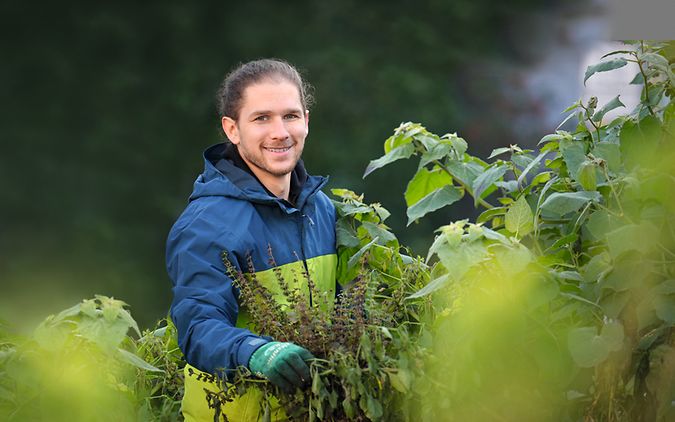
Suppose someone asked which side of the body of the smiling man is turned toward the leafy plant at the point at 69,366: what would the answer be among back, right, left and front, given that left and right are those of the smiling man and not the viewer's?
right

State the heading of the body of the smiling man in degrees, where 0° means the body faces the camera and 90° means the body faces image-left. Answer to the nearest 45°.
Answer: approximately 315°

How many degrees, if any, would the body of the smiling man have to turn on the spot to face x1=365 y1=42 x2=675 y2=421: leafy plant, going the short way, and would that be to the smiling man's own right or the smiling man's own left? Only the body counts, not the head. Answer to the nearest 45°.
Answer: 0° — they already face it
